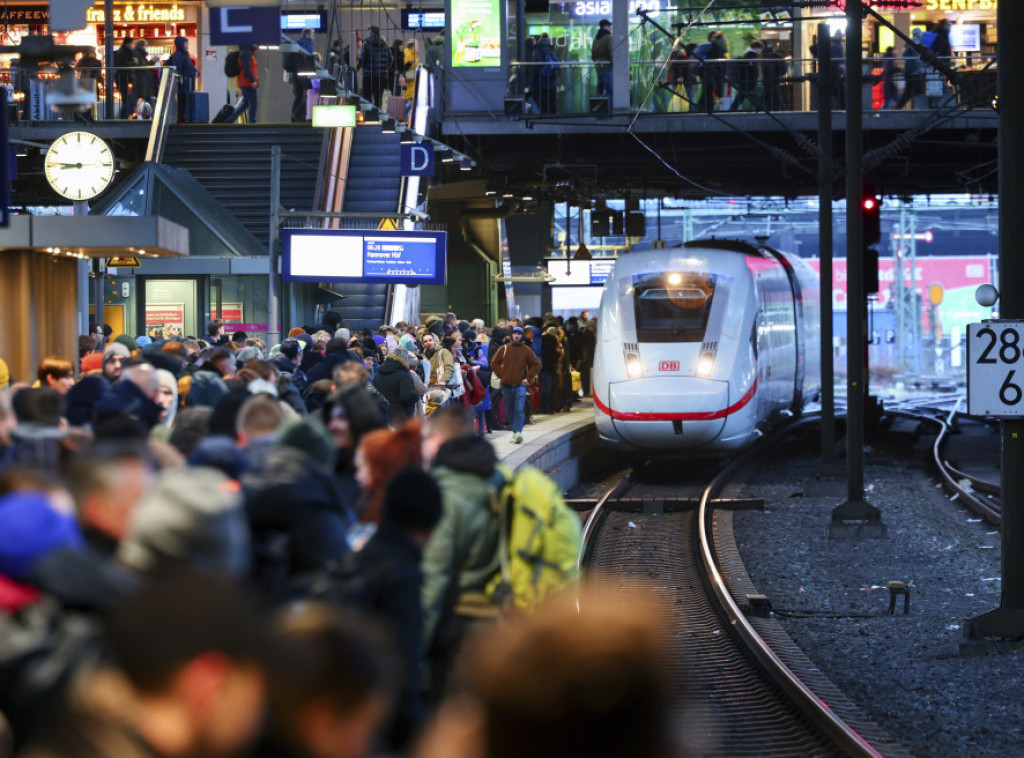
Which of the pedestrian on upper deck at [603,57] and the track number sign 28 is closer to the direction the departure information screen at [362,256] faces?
the track number sign 28

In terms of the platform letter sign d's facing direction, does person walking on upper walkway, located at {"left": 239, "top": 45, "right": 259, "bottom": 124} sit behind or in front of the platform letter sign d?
behind

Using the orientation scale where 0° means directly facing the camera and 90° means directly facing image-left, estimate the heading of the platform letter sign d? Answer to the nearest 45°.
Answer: approximately 0°

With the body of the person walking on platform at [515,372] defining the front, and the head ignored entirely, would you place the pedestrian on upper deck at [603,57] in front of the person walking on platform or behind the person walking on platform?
behind

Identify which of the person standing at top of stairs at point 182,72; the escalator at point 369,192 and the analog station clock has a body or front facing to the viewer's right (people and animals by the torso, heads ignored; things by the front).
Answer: the person standing at top of stairs

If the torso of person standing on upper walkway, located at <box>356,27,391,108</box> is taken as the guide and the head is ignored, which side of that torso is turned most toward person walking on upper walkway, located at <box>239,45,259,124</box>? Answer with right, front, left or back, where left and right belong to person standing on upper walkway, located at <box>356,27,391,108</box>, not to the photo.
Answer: left

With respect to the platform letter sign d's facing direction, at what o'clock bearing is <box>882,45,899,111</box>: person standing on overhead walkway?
The person standing on overhead walkway is roughly at 8 o'clock from the platform letter sign d.

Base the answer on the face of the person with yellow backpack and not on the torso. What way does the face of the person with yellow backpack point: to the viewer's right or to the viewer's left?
to the viewer's left

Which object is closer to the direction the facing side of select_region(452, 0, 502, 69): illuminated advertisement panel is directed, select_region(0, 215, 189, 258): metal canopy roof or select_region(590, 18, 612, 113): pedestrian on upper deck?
the metal canopy roof

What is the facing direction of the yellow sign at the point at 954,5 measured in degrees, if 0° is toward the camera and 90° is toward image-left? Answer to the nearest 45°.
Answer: approximately 0°
